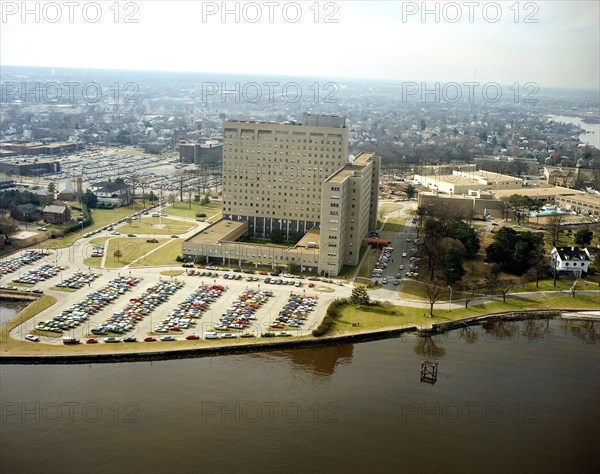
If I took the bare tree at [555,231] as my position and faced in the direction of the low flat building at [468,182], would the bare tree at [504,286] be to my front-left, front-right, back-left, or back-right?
back-left

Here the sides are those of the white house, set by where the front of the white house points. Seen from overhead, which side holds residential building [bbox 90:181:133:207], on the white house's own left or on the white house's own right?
on the white house's own right

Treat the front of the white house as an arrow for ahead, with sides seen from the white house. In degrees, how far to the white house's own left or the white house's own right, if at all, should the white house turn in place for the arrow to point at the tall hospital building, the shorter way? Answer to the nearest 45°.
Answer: approximately 90° to the white house's own right

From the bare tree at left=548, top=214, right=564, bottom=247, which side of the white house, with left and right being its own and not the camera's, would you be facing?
back

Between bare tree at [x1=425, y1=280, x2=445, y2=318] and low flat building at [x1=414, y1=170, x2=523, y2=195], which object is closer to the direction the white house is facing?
the bare tree

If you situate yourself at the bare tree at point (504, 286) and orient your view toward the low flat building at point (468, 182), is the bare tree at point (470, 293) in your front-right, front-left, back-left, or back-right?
back-left

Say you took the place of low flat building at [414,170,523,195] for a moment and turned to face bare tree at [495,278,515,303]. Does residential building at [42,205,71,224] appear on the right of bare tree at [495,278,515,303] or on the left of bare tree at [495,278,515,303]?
right

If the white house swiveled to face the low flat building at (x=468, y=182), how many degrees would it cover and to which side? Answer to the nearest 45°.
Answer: approximately 180°

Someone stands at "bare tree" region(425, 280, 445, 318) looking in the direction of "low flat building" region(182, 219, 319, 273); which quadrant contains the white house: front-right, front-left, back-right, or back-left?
back-right

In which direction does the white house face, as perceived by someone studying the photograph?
facing the viewer

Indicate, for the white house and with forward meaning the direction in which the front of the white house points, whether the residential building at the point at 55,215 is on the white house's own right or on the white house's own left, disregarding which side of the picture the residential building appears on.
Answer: on the white house's own right

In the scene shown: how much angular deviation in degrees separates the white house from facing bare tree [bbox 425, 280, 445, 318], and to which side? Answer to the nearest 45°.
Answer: approximately 45° to its right

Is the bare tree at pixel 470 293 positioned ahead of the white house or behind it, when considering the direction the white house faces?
ahead

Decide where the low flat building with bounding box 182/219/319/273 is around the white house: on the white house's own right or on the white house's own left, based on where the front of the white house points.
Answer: on the white house's own right
